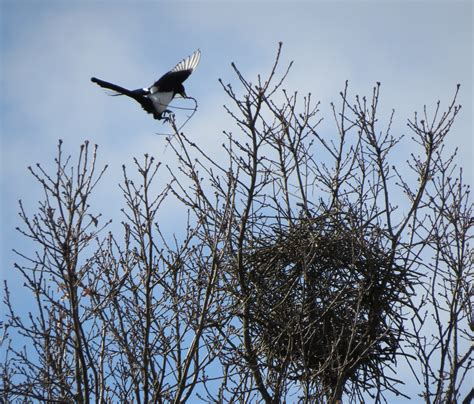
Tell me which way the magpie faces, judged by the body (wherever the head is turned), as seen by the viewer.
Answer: to the viewer's right

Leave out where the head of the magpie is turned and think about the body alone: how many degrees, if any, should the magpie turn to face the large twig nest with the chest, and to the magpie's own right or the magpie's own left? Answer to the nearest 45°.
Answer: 0° — it already faces it
